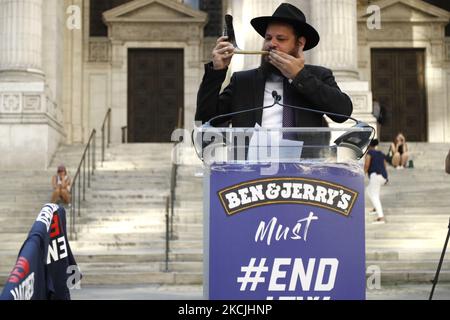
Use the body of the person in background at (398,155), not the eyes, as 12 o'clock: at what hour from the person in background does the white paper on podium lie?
The white paper on podium is roughly at 12 o'clock from the person in background.

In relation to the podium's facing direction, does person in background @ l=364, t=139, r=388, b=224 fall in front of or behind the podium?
behind

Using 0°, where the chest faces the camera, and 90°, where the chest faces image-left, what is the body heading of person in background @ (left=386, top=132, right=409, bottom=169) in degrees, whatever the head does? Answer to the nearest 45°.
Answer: approximately 0°

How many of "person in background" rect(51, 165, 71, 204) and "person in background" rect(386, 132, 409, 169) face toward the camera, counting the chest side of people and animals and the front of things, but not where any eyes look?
2

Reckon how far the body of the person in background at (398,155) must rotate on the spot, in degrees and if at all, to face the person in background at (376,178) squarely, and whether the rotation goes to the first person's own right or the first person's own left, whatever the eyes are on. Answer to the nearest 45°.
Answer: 0° — they already face them

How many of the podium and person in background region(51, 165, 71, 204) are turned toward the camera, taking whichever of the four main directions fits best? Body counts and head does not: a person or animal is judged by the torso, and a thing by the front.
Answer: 2

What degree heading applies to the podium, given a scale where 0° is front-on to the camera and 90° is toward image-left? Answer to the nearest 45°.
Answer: approximately 0°

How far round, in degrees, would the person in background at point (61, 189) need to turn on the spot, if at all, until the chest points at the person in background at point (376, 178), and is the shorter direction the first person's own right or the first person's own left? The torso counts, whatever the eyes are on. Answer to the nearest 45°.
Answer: approximately 90° to the first person's own left
